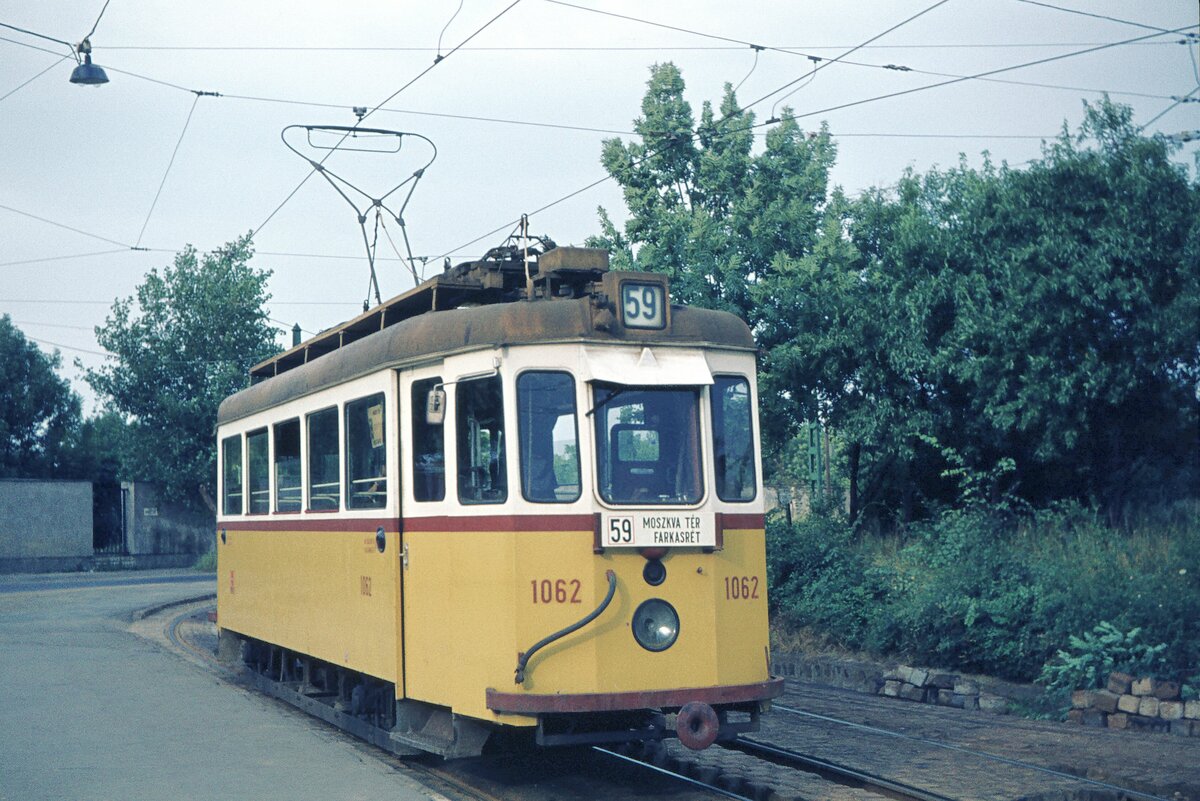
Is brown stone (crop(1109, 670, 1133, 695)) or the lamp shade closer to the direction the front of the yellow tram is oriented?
the brown stone

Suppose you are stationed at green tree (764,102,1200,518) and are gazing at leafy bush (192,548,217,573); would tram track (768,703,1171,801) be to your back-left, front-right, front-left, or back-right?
back-left

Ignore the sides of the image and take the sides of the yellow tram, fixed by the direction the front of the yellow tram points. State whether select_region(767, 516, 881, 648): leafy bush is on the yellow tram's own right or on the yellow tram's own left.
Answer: on the yellow tram's own left

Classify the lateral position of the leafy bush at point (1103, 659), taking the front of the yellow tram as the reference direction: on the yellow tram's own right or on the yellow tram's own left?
on the yellow tram's own left

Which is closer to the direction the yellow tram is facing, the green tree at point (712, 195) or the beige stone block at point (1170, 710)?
the beige stone block

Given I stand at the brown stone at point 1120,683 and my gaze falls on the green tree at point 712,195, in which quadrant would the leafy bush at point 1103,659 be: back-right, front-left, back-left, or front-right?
front-right

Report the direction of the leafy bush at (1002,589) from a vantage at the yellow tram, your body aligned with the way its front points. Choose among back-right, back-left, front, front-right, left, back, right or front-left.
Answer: left

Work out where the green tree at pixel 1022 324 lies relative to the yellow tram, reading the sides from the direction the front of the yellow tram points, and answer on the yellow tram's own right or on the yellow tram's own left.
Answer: on the yellow tram's own left

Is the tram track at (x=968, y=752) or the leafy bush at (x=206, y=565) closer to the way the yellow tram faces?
the tram track

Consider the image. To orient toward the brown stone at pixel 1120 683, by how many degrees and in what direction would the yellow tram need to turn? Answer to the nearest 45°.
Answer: approximately 90° to its left

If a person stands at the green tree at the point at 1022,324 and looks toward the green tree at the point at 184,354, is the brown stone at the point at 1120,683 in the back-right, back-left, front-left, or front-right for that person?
back-left

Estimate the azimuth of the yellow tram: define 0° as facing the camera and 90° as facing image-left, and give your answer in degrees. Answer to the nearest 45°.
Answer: approximately 315°
